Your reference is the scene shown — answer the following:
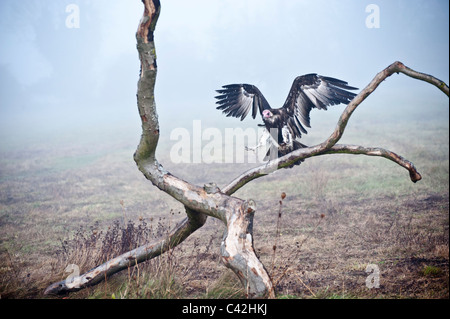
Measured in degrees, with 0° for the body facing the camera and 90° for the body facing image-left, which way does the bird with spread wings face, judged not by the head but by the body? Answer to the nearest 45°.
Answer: approximately 45°
